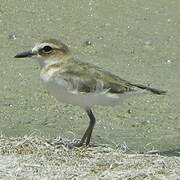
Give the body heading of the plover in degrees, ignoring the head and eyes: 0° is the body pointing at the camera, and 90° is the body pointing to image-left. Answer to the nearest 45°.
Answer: approximately 90°
